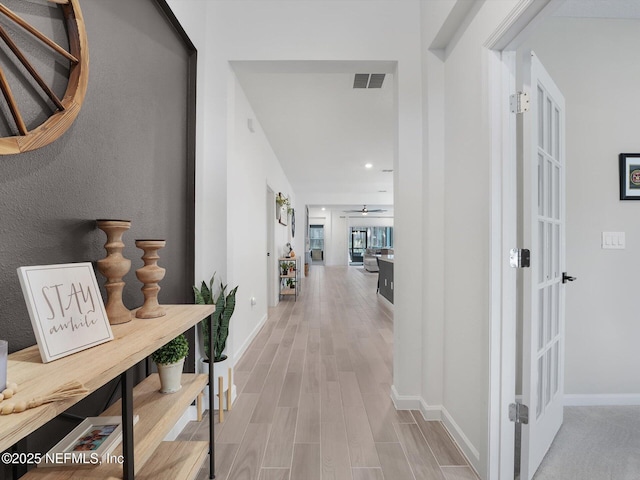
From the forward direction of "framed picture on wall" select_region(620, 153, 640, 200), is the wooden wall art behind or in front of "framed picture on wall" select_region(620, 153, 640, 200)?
in front

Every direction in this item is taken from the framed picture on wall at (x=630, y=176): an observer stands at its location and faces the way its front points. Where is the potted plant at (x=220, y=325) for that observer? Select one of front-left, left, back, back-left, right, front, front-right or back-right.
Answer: front-right

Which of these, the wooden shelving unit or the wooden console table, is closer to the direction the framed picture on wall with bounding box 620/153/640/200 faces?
the wooden console table

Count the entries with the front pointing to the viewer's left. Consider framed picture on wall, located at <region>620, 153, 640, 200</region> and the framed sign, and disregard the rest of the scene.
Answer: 0

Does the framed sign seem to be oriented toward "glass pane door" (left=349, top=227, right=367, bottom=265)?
no

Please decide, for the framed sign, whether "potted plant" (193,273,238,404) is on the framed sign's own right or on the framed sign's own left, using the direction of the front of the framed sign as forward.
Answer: on the framed sign's own left

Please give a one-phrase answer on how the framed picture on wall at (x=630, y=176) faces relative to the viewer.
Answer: facing the viewer

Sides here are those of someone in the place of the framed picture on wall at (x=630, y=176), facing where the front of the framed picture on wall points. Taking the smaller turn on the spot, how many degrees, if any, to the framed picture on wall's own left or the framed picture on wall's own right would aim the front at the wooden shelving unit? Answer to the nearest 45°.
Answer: approximately 90° to the framed picture on wall's own right

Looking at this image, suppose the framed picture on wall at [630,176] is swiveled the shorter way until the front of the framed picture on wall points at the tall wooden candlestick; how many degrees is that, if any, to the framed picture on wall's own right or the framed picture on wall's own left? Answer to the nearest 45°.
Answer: approximately 45° to the framed picture on wall's own right

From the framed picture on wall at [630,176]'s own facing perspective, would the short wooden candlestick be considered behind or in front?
in front
